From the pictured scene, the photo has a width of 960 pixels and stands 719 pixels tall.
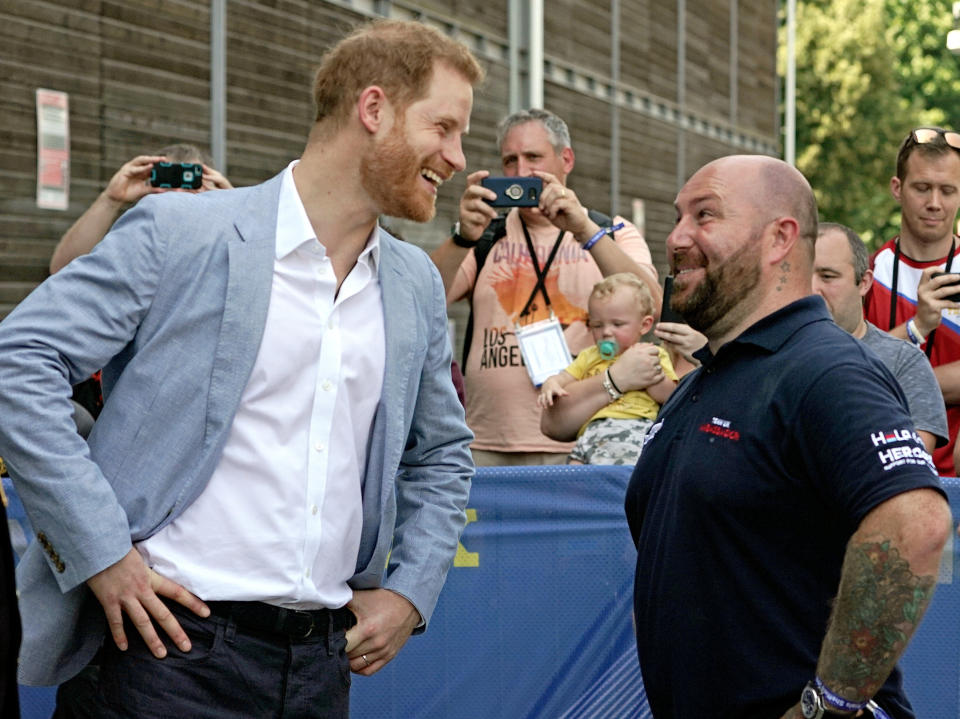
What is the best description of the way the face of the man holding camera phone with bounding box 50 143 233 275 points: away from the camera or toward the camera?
toward the camera

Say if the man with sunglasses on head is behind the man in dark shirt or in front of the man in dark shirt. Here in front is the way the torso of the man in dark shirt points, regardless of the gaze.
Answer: behind

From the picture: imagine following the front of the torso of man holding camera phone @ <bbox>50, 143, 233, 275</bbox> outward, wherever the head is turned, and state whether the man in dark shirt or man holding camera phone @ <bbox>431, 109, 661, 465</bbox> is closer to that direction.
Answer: the man in dark shirt

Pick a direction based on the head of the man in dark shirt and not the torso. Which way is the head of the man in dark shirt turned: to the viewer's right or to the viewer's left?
to the viewer's left

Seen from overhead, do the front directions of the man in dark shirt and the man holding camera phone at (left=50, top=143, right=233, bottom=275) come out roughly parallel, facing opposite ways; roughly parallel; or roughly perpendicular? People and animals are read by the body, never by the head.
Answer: roughly perpendicular

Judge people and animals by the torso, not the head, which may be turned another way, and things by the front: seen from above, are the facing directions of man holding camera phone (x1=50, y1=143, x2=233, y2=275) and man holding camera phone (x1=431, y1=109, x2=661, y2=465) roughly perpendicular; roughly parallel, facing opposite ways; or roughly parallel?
roughly parallel

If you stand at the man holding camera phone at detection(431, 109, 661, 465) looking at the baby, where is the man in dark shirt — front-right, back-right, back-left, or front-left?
front-right

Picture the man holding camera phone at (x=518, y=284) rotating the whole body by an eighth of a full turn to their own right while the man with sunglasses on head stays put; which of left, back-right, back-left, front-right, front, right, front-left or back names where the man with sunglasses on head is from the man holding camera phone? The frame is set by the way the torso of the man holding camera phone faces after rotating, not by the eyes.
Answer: back-left

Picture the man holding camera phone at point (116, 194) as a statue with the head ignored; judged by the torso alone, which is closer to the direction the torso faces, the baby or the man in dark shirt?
the man in dark shirt

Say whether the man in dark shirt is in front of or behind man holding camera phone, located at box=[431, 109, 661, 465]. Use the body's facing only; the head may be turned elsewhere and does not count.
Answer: in front

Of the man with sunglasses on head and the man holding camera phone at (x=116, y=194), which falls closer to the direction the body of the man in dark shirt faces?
the man holding camera phone

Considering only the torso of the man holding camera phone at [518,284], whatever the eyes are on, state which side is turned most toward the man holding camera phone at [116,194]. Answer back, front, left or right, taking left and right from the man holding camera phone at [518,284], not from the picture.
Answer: right

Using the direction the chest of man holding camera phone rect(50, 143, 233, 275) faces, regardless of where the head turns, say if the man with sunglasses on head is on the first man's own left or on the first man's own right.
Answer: on the first man's own left

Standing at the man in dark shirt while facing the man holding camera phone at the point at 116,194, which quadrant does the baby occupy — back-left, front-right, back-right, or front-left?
front-right

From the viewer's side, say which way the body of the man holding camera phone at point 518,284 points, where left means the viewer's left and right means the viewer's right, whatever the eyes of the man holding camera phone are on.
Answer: facing the viewer
